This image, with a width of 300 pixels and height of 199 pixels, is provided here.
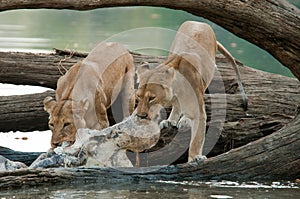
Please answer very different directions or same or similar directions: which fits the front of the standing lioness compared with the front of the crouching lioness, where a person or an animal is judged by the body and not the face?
same or similar directions

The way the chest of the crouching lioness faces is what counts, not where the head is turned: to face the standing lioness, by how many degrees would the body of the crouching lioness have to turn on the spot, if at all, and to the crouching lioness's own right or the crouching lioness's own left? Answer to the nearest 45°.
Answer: approximately 135° to the crouching lioness's own left

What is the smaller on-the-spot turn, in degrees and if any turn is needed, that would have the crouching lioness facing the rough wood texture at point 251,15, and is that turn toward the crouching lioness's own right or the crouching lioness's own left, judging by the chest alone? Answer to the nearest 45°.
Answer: approximately 90° to the crouching lioness's own left

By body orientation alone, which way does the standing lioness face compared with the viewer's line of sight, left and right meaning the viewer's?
facing the viewer and to the left of the viewer

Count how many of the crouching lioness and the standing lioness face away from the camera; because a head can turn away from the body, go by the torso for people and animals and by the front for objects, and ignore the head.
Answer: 0
